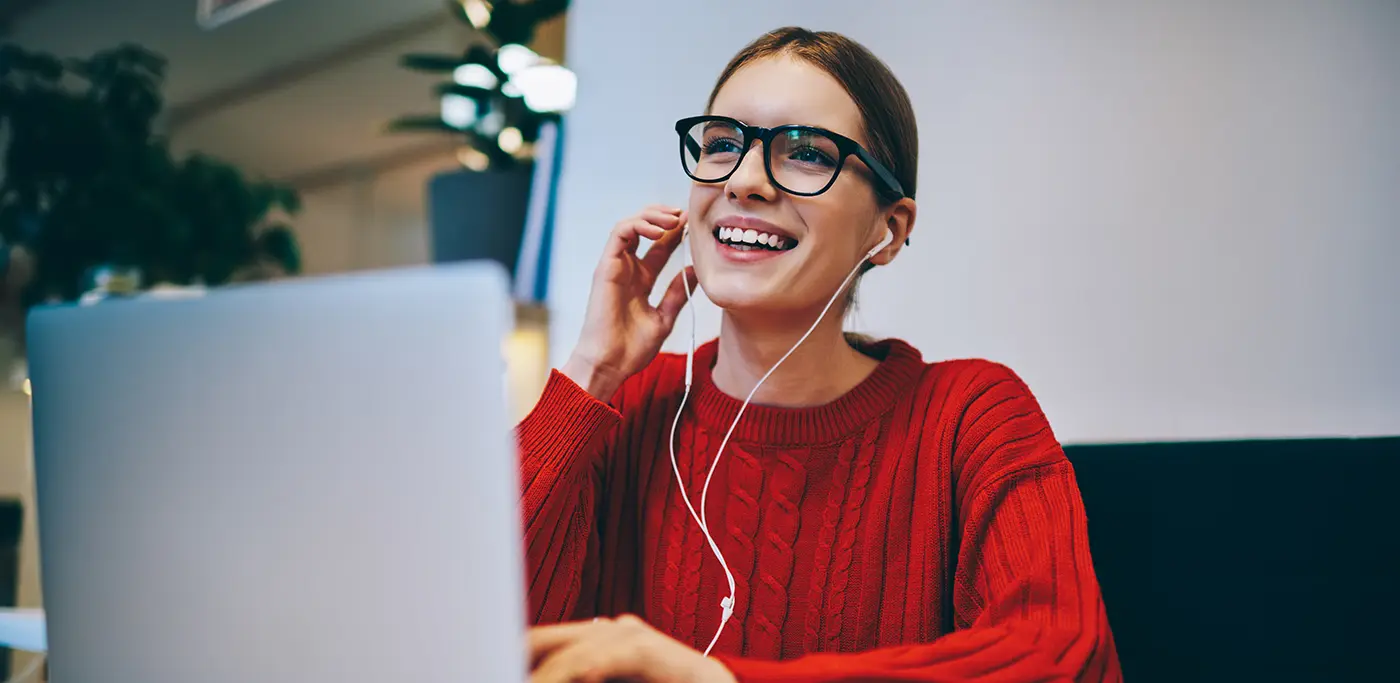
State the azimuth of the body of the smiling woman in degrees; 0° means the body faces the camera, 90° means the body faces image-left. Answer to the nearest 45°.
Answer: approximately 45°

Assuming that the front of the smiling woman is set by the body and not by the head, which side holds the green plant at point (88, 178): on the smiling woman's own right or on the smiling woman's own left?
on the smiling woman's own right

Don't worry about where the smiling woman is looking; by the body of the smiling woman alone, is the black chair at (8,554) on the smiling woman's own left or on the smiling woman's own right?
on the smiling woman's own right

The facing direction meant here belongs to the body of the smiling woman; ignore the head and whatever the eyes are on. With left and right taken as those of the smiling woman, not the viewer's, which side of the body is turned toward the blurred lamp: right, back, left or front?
right
